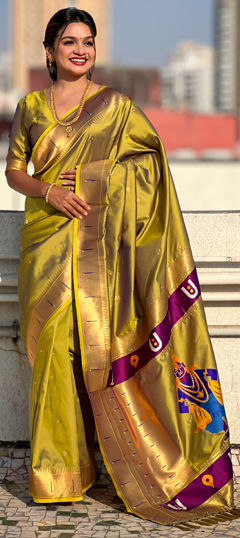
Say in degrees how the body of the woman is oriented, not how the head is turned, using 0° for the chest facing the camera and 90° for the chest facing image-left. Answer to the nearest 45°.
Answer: approximately 0°
